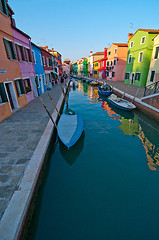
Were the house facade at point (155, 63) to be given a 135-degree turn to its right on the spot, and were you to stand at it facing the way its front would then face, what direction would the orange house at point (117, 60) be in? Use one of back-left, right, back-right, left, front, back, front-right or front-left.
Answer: front-left

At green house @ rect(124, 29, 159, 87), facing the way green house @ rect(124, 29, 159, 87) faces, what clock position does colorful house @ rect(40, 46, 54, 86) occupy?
The colorful house is roughly at 1 o'clock from the green house.

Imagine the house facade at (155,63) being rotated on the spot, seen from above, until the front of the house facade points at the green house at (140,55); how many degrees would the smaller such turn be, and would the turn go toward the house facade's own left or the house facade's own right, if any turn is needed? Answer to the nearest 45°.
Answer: approximately 90° to the house facade's own right

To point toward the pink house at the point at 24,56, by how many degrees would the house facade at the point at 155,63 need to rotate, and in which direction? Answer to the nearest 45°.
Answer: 0° — it already faces it

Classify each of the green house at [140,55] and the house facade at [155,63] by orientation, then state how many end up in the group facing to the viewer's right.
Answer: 0

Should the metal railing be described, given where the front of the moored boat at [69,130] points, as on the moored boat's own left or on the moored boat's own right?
on the moored boat's own left

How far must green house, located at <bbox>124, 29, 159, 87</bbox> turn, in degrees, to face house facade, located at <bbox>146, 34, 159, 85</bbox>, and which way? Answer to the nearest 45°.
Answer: approximately 90° to its left

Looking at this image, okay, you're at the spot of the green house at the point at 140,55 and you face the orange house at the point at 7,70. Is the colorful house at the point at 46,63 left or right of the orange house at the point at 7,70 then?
right

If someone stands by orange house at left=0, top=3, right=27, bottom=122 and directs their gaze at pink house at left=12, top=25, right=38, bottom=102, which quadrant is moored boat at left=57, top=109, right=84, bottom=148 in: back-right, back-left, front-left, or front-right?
back-right

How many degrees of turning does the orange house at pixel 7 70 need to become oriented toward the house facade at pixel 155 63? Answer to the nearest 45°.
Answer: approximately 45° to its left

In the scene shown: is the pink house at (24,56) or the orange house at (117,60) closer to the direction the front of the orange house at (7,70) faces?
the orange house

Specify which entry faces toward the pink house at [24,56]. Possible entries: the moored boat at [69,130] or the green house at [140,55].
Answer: the green house

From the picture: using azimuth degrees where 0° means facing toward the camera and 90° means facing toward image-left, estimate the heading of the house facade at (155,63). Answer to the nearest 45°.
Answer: approximately 45°

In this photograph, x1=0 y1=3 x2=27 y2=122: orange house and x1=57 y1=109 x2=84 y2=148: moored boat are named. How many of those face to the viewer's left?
0

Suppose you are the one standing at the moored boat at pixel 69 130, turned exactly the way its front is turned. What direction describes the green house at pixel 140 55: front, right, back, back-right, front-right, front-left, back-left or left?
back-left

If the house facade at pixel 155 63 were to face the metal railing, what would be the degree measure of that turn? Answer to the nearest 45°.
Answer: approximately 45° to its left

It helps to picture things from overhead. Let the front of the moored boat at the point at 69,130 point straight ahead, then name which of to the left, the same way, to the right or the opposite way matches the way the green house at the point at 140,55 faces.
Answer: to the right
